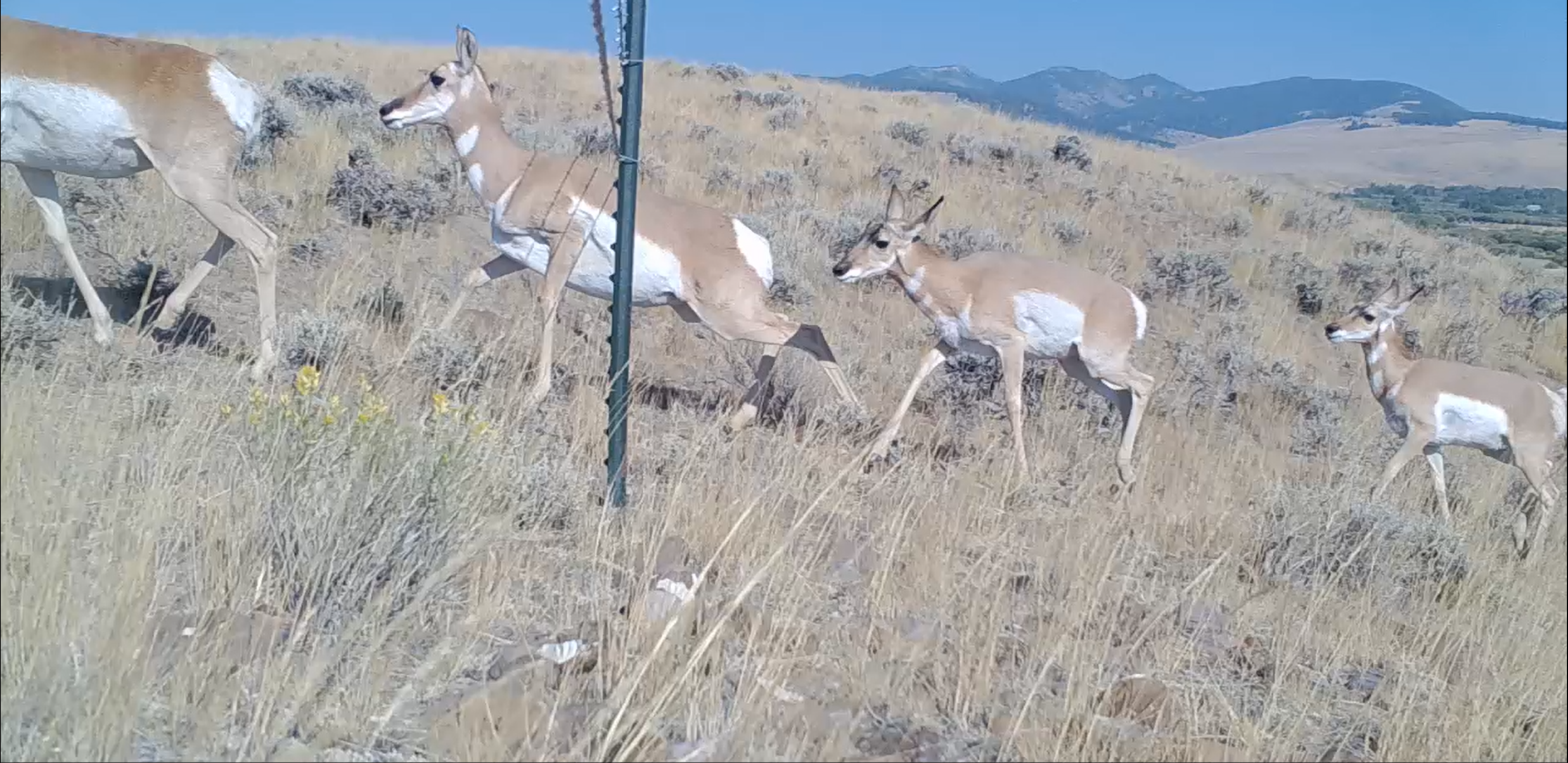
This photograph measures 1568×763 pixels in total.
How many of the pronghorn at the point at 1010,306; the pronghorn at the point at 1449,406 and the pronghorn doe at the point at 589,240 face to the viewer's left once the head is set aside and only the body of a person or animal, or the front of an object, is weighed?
3

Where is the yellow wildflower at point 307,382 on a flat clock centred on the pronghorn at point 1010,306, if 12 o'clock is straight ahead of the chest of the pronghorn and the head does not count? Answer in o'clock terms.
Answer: The yellow wildflower is roughly at 10 o'clock from the pronghorn.

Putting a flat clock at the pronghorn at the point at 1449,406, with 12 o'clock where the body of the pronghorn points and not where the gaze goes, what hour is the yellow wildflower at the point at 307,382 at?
The yellow wildflower is roughly at 10 o'clock from the pronghorn.

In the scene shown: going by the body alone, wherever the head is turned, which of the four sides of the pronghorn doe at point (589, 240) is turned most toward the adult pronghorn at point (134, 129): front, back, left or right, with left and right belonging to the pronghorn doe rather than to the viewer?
front

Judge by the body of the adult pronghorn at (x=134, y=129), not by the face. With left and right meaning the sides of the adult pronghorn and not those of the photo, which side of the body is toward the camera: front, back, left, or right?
left

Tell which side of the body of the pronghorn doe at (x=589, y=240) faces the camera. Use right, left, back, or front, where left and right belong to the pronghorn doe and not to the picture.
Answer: left

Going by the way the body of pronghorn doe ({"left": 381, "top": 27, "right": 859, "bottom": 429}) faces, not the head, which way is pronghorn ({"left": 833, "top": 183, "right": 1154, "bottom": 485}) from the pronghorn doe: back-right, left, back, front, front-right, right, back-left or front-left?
back

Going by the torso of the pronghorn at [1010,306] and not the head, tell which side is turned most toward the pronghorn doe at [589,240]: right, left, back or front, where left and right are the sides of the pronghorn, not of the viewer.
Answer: front

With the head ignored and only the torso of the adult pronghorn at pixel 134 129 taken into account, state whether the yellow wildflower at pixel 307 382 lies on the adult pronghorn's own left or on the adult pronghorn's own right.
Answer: on the adult pronghorn's own left

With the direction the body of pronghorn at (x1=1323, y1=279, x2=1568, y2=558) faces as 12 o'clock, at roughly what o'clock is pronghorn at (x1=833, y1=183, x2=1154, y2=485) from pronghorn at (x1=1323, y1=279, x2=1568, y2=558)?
pronghorn at (x1=833, y1=183, x2=1154, y2=485) is roughly at 11 o'clock from pronghorn at (x1=1323, y1=279, x2=1568, y2=558).

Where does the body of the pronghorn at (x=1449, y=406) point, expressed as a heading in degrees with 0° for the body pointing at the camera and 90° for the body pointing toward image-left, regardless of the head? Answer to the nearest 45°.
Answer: approximately 90°

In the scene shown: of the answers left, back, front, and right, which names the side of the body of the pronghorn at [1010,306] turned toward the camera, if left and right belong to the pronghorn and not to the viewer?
left
